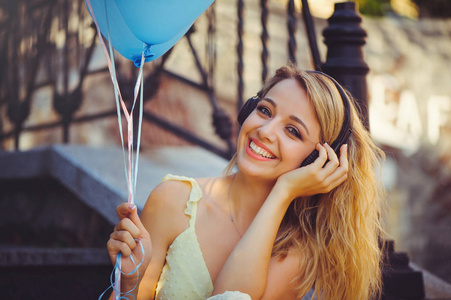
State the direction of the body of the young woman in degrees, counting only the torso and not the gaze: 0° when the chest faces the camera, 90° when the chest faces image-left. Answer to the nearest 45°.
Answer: approximately 0°

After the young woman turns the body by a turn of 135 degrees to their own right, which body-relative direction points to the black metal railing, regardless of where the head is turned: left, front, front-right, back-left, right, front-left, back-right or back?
front

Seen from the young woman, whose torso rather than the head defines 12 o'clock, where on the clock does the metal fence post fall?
The metal fence post is roughly at 7 o'clock from the young woman.
